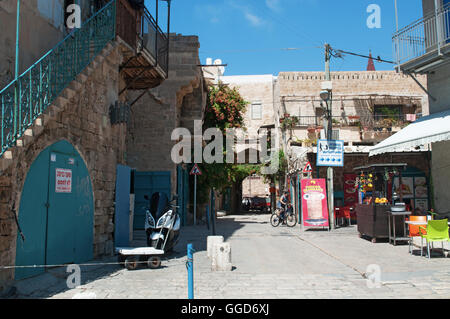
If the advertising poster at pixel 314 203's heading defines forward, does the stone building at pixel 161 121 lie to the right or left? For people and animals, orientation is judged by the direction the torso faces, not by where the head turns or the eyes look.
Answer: on its right

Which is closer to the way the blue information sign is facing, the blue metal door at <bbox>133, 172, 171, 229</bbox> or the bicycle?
the blue metal door

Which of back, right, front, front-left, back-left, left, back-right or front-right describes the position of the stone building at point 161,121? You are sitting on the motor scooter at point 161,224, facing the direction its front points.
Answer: back-right

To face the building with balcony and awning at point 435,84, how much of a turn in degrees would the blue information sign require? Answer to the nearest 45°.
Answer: approximately 45° to its left

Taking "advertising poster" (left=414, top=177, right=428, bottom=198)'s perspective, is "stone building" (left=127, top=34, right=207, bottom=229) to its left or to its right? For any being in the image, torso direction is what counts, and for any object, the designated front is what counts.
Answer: on its right

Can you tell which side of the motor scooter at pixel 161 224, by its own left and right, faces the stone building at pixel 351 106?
back

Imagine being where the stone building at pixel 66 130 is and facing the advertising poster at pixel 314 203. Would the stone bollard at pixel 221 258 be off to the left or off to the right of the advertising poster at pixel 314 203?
right

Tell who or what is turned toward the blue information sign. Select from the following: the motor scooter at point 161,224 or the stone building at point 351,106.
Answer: the stone building
